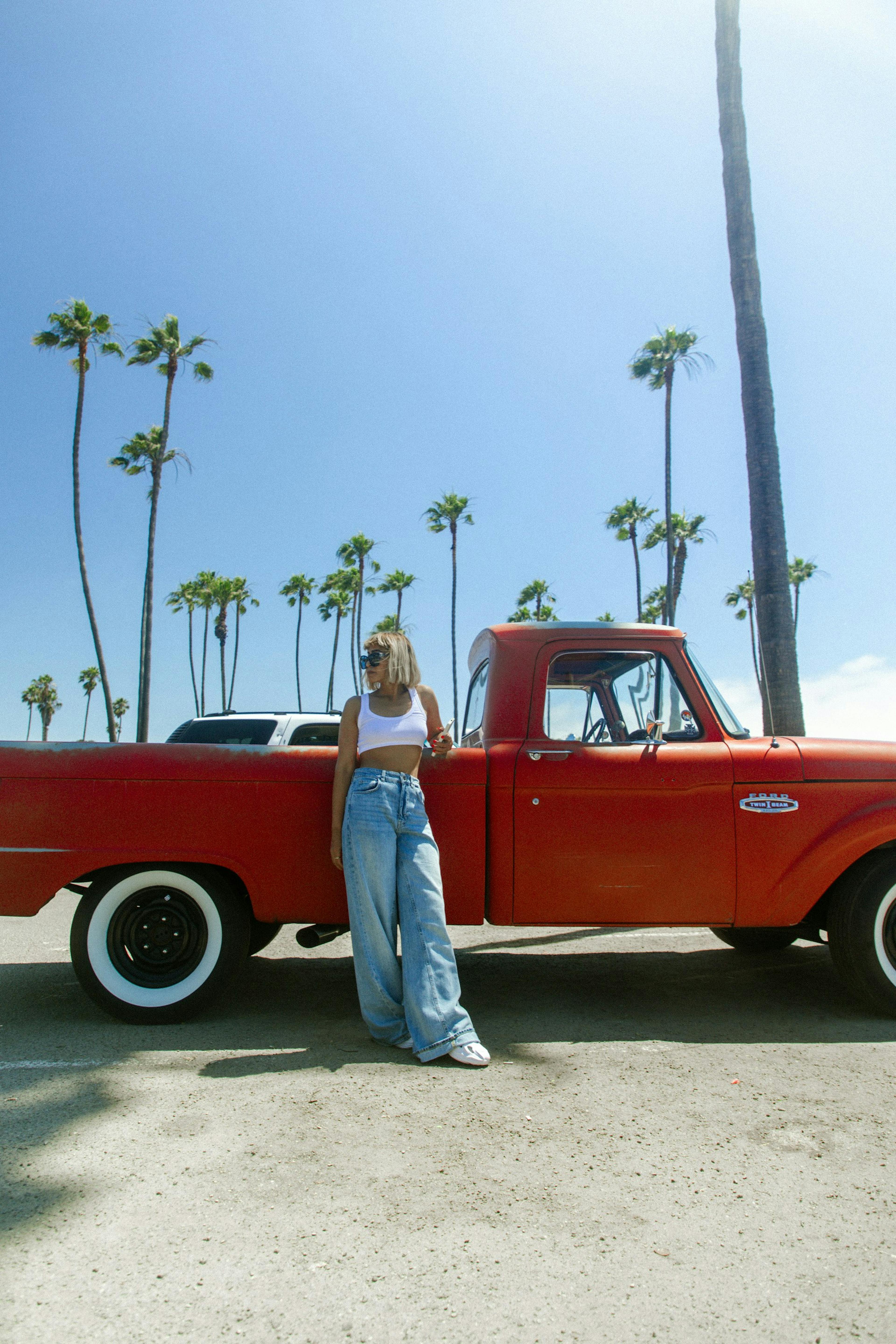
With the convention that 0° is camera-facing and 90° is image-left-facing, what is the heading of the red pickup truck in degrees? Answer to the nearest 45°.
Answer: approximately 270°
